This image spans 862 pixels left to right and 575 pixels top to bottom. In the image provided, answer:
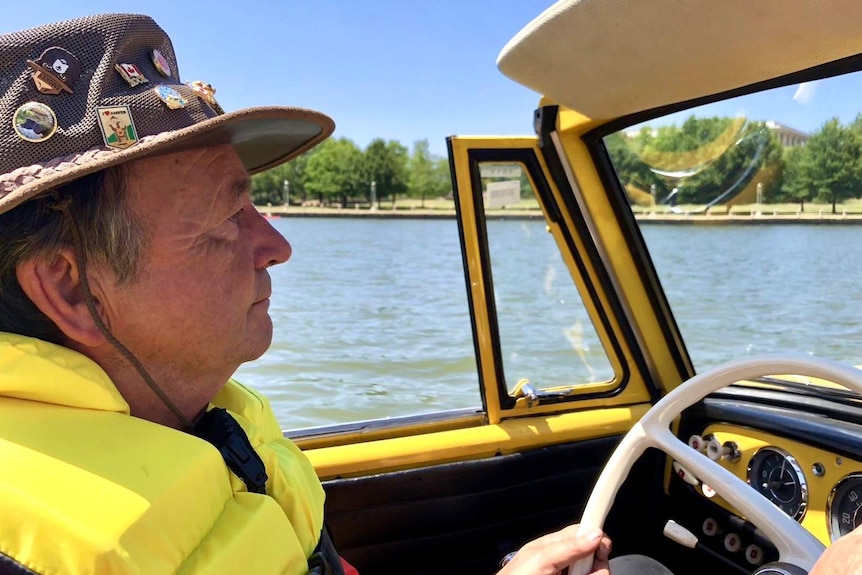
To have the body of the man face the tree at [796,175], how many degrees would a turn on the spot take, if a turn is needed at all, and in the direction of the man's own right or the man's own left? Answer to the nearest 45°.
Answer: approximately 45° to the man's own left

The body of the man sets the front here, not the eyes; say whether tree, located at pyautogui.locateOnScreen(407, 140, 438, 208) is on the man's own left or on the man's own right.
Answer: on the man's own left

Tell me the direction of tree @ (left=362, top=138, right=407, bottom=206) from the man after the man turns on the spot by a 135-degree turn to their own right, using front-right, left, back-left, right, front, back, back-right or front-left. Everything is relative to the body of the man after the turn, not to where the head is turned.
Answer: back-right

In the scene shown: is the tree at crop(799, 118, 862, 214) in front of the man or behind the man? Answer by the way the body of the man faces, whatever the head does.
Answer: in front

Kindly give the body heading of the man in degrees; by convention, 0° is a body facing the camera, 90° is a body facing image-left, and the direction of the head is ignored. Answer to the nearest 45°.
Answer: approximately 270°

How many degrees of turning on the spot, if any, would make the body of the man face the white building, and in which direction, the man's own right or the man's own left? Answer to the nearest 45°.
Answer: approximately 45° to the man's own left

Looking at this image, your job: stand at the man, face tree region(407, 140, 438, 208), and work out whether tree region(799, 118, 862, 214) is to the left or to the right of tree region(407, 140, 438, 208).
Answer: right

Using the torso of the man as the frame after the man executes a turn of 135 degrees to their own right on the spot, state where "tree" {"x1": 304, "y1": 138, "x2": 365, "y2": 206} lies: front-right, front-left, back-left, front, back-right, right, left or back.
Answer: back-right

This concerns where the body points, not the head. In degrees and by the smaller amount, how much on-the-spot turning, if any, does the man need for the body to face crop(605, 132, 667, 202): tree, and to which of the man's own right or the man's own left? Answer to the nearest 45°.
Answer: approximately 45° to the man's own left

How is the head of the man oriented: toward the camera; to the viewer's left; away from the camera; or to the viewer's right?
to the viewer's right
